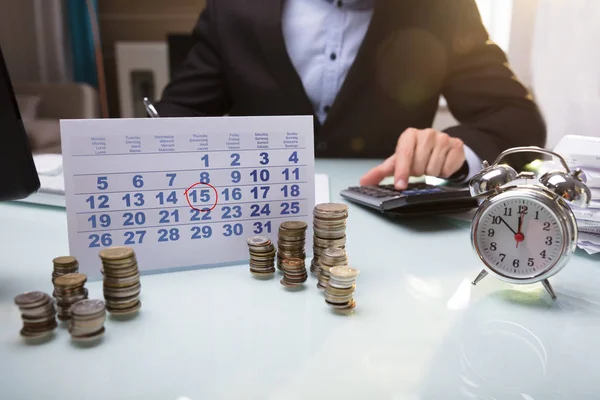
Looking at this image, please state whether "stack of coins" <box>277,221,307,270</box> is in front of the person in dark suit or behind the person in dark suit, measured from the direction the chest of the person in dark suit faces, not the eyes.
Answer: in front

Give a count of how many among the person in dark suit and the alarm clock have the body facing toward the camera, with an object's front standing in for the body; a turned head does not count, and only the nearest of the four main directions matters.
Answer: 2

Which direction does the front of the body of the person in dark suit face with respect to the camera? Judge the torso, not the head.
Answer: toward the camera

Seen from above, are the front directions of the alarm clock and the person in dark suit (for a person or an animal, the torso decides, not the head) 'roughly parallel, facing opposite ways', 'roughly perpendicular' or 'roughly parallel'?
roughly parallel

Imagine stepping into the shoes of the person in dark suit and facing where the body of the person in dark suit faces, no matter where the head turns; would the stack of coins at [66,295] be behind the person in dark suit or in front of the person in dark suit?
in front

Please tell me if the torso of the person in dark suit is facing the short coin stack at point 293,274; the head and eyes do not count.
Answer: yes

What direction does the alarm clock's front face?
toward the camera

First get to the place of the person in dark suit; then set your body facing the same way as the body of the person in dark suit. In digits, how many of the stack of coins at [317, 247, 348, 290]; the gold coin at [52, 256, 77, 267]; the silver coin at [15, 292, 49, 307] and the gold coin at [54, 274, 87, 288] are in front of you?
4

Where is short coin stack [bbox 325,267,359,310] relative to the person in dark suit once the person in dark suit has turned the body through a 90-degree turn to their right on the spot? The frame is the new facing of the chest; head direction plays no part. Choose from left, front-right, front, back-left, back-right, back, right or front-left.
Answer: left
